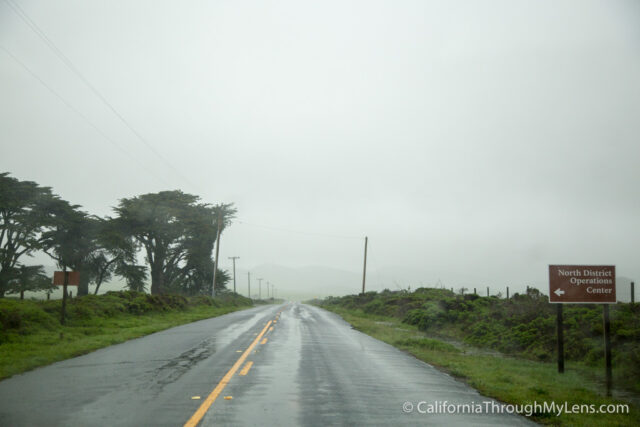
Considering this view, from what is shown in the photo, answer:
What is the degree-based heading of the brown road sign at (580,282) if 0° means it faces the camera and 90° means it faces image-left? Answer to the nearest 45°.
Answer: approximately 0°

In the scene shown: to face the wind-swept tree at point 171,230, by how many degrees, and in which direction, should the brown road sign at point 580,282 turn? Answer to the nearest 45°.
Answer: approximately 135° to its right

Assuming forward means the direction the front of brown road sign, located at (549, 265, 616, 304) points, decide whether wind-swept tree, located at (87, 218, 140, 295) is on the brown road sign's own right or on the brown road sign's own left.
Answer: on the brown road sign's own right

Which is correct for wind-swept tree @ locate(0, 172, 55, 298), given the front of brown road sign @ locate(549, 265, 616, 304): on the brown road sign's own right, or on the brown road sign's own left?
on the brown road sign's own right

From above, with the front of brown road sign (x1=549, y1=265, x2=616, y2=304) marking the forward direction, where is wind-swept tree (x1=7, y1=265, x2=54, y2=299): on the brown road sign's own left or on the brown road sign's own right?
on the brown road sign's own right
